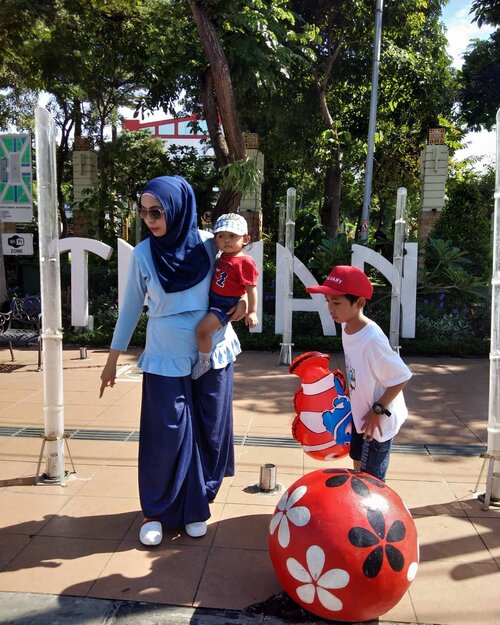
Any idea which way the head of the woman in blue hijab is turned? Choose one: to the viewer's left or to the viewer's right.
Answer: to the viewer's left

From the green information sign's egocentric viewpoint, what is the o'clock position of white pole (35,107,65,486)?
The white pole is roughly at 12 o'clock from the green information sign.

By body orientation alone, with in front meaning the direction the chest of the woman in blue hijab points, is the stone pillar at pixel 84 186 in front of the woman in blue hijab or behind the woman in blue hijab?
behind

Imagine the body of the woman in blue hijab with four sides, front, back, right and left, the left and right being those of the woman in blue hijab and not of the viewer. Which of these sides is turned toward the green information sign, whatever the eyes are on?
back

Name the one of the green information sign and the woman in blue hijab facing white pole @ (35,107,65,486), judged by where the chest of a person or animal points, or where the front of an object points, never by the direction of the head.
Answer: the green information sign

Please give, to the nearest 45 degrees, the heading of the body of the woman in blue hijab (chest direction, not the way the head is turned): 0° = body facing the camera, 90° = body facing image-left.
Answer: approximately 0°

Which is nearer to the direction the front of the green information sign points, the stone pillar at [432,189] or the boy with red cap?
the boy with red cap

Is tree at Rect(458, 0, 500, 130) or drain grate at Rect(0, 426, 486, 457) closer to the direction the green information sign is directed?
the drain grate

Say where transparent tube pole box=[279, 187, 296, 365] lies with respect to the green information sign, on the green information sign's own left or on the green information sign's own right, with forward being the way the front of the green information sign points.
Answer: on the green information sign's own left

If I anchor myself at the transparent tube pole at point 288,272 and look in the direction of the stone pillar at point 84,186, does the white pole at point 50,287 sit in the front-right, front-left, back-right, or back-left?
back-left

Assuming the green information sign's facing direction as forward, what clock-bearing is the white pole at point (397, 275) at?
The white pole is roughly at 10 o'clock from the green information sign.

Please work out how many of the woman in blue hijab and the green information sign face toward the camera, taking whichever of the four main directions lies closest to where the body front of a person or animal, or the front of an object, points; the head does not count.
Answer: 2

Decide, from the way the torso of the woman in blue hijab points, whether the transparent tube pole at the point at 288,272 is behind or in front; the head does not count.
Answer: behind
